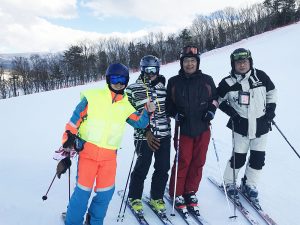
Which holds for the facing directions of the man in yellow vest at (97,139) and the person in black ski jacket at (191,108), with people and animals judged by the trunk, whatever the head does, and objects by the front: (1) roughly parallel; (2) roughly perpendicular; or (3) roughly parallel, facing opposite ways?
roughly parallel

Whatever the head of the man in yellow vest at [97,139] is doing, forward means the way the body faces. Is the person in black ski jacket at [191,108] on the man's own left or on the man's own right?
on the man's own left

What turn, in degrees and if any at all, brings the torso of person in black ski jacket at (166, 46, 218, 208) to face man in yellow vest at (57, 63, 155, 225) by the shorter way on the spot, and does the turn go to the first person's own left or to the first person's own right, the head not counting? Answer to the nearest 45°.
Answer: approximately 45° to the first person's own right

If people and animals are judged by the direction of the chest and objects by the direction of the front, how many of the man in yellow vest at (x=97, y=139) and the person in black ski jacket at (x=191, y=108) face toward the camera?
2

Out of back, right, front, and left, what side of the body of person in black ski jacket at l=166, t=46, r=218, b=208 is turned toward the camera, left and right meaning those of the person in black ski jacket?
front

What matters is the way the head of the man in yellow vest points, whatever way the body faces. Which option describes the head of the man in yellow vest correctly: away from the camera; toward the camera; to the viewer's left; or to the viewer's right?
toward the camera

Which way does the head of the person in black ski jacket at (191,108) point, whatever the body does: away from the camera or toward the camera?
toward the camera

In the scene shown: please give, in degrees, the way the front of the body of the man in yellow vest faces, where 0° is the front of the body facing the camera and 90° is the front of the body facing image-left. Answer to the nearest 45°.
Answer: approximately 0°
